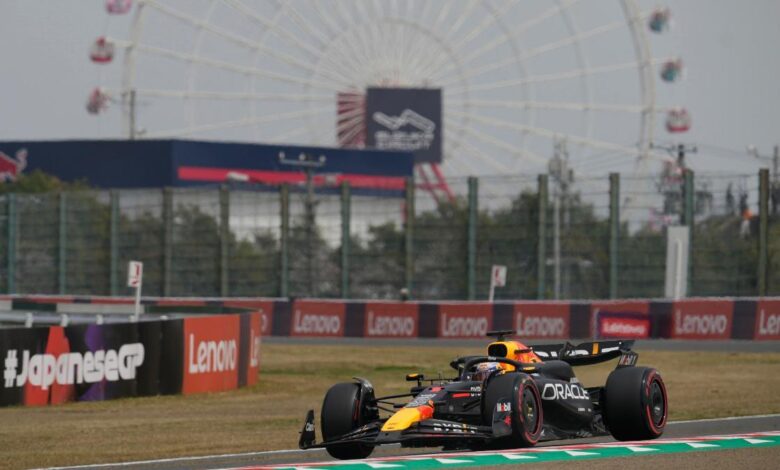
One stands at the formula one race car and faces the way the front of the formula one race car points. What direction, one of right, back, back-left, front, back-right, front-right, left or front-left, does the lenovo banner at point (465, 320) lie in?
back-right

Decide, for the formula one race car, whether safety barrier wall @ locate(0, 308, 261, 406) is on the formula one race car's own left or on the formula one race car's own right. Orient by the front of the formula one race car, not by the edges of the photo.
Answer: on the formula one race car's own right

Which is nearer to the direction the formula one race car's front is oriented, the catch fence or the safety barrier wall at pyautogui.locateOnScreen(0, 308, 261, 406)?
the safety barrier wall

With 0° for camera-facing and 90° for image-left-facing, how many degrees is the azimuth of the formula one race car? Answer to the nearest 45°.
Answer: approximately 45°

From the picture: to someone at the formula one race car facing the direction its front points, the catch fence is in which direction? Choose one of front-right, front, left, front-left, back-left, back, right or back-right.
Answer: back-right
